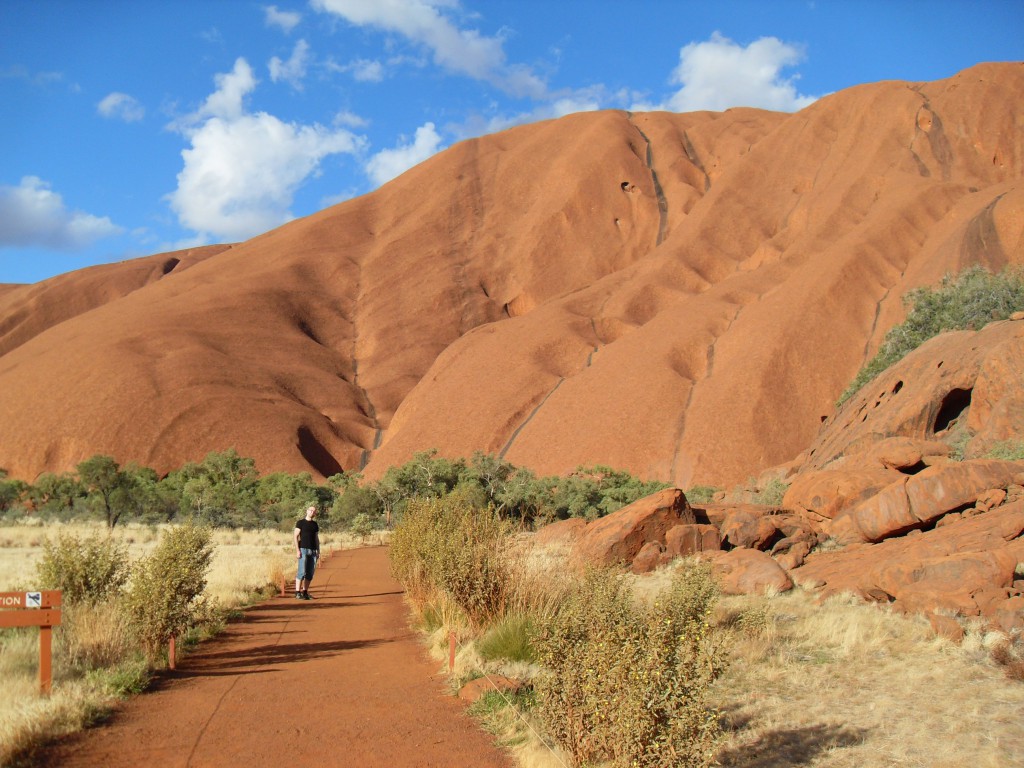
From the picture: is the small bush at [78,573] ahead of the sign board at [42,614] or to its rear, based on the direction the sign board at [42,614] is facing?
to the rear

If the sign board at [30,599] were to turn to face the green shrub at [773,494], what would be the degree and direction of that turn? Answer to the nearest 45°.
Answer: approximately 135° to its left

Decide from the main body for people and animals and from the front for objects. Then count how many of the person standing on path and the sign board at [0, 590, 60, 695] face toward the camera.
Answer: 2

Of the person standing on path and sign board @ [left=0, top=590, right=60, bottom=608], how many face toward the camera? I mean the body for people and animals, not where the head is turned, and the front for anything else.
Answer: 2

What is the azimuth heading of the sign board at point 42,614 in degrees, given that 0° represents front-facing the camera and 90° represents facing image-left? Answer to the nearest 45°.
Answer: approximately 0°

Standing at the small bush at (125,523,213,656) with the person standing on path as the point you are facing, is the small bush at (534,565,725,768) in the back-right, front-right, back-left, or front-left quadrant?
back-right

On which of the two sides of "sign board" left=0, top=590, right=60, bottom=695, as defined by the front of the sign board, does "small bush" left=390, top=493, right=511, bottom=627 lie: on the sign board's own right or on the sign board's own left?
on the sign board's own left

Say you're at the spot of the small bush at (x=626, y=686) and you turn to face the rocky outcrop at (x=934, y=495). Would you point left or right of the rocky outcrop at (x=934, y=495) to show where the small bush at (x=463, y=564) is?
left
